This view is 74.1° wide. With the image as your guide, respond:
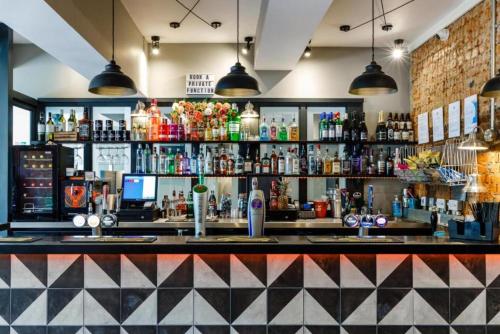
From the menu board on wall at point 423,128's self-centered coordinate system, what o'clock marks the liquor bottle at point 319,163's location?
The liquor bottle is roughly at 1 o'clock from the menu board on wall.

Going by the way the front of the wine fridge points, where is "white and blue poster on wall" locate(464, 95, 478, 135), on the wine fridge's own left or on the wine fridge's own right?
on the wine fridge's own left

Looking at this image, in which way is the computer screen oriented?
toward the camera

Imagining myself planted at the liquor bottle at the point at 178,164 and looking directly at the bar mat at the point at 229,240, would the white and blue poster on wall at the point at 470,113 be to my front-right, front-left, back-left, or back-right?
front-left

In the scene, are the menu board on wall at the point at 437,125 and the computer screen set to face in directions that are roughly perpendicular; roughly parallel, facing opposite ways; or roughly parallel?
roughly perpendicular

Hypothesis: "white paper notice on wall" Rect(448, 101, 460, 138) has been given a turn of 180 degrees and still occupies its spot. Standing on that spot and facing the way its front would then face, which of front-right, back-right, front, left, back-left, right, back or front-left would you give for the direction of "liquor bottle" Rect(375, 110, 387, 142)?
left

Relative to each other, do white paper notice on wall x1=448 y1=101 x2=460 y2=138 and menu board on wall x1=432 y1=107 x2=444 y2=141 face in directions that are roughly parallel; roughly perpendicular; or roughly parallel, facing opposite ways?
roughly parallel

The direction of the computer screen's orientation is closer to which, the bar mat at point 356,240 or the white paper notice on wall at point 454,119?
the bar mat

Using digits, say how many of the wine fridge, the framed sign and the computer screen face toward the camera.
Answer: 3

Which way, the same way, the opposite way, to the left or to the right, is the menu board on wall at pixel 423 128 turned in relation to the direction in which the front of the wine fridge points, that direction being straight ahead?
to the right

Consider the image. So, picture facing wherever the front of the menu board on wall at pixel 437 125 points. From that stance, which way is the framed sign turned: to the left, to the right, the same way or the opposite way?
to the left

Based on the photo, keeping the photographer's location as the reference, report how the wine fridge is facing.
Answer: facing the viewer

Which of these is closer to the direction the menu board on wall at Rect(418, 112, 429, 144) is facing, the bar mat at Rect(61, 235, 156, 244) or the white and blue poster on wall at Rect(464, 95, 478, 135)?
the bar mat
